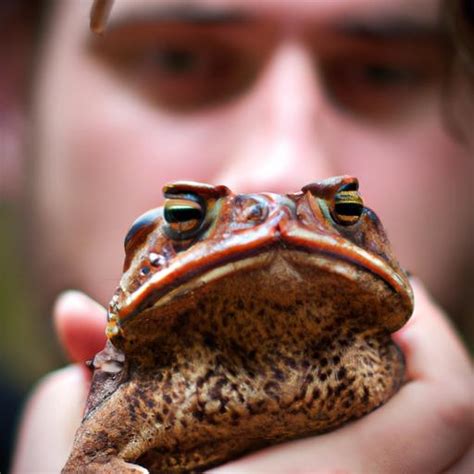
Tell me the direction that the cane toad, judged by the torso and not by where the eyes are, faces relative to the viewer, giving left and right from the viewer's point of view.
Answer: facing the viewer
